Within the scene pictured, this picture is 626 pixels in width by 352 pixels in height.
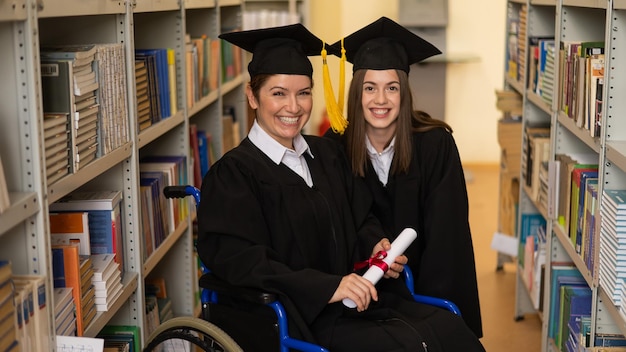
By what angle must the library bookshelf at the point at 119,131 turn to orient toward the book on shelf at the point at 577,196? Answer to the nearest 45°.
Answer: approximately 45° to its left

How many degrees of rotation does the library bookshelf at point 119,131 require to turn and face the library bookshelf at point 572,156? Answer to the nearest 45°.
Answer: approximately 45° to its left

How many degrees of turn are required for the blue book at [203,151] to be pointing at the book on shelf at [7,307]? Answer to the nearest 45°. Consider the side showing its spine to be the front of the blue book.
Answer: approximately 90° to its right

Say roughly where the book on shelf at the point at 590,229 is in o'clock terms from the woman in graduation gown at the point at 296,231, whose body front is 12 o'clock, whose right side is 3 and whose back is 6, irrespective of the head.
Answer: The book on shelf is roughly at 10 o'clock from the woman in graduation gown.

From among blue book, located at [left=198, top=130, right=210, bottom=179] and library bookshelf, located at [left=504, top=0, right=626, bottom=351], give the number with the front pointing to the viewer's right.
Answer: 1

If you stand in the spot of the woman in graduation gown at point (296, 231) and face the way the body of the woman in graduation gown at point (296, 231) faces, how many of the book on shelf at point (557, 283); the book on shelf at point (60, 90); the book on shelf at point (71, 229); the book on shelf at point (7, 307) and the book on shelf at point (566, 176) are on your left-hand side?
2

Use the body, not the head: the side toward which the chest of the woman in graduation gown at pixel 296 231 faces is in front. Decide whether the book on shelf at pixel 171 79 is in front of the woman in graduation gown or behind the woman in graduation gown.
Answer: behind

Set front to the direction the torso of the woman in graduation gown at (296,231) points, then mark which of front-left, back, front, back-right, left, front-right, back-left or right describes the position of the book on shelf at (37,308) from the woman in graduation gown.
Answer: right

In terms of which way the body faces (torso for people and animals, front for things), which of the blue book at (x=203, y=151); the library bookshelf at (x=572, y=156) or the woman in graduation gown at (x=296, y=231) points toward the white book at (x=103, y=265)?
the library bookshelf

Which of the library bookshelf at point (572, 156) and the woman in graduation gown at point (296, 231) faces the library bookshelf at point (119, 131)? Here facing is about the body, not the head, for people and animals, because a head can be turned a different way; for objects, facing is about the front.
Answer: the library bookshelf at point (572, 156)
